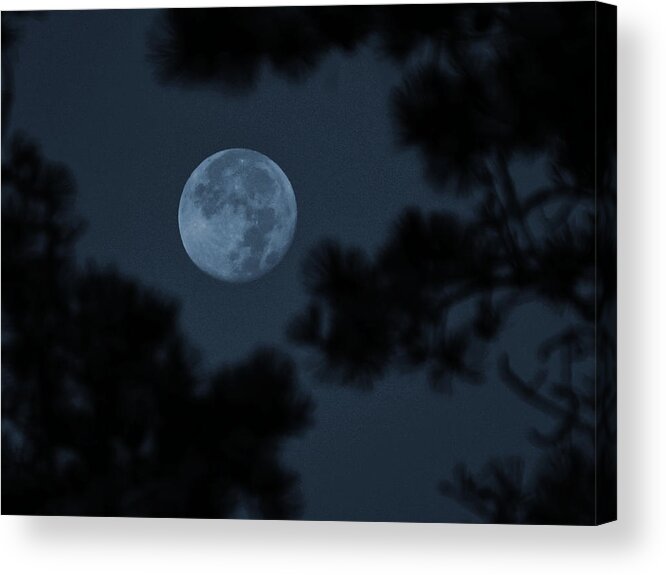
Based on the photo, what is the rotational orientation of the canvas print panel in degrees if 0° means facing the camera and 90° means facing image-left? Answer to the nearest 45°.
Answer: approximately 45°
